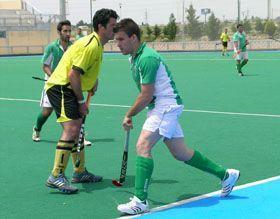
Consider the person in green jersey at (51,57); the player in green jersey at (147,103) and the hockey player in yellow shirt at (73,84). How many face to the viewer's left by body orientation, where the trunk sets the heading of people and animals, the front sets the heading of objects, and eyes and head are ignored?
1

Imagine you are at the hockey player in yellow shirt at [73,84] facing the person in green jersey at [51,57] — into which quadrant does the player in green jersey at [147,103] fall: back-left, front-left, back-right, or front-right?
back-right

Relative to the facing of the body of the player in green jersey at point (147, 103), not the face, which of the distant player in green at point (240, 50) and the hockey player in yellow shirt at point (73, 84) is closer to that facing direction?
the hockey player in yellow shirt

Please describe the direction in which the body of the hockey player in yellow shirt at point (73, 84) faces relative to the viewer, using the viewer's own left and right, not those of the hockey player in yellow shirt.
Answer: facing to the right of the viewer

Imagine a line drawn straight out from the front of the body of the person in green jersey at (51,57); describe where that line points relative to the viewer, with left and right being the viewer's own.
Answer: facing the viewer and to the right of the viewer

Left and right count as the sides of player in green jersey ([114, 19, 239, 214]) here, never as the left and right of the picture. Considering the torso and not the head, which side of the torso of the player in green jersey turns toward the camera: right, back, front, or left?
left

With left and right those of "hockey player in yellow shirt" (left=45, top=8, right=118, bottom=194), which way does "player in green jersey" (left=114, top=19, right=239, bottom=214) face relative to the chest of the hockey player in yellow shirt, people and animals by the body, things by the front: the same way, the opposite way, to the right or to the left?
the opposite way

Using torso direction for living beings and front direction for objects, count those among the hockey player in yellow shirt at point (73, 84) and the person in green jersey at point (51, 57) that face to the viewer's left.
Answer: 0

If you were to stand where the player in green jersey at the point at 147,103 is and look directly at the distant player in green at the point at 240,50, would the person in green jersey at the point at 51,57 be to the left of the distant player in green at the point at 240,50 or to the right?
left

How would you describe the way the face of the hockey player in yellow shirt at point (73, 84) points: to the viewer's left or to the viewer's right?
to the viewer's right

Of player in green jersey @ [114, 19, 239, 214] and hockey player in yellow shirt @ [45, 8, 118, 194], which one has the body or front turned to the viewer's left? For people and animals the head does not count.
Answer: the player in green jersey

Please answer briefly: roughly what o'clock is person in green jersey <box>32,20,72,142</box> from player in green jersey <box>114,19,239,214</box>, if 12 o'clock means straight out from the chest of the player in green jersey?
The person in green jersey is roughly at 2 o'clock from the player in green jersey.

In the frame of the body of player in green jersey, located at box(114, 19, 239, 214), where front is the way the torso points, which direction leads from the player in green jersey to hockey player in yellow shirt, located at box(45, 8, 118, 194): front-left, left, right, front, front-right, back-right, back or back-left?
front-right
